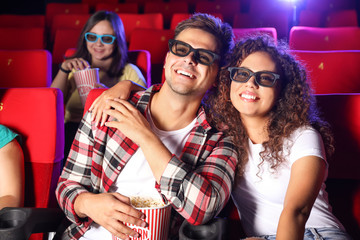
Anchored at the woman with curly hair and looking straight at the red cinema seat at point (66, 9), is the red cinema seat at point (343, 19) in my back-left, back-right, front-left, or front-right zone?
front-right

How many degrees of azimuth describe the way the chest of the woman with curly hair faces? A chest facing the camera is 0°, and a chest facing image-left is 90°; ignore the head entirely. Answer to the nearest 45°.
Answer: approximately 45°

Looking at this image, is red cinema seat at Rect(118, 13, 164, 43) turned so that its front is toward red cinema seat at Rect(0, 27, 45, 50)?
no

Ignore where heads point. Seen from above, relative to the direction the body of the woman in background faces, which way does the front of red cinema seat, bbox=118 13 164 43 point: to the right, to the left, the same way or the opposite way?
the same way

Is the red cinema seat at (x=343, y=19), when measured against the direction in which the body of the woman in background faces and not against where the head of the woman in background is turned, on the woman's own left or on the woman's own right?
on the woman's own left

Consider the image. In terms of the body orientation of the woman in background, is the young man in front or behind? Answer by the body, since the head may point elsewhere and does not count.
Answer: in front

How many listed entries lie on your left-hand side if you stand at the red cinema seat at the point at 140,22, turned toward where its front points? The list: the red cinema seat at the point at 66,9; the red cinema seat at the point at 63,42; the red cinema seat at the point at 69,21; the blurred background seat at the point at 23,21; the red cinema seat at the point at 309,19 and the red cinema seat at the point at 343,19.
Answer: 2

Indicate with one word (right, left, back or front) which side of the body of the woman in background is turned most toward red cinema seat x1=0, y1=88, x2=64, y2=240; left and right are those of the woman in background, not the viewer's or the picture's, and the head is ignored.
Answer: front

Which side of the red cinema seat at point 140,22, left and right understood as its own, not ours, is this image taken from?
front

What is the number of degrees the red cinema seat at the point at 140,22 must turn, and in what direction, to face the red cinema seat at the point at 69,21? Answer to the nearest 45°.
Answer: approximately 90° to its right

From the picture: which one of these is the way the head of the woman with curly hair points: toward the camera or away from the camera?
toward the camera

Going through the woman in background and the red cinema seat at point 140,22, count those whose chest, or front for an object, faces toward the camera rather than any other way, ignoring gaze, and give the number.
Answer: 2

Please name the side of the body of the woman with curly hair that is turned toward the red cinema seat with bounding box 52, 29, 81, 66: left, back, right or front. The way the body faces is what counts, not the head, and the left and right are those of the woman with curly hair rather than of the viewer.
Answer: right

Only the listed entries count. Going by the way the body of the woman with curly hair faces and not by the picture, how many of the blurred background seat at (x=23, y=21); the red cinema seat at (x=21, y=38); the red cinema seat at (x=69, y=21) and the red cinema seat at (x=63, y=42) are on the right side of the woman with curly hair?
4

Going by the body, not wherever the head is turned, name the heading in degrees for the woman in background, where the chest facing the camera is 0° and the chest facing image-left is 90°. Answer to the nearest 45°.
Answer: approximately 0°
